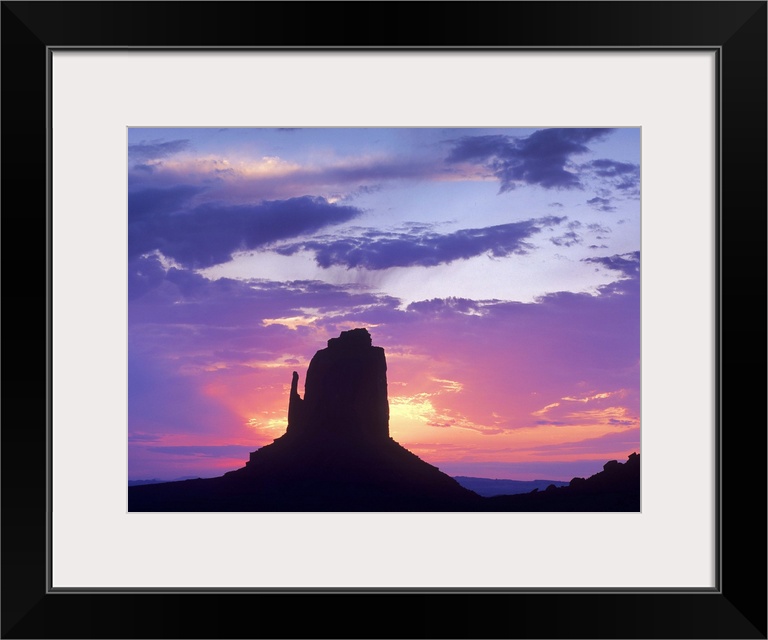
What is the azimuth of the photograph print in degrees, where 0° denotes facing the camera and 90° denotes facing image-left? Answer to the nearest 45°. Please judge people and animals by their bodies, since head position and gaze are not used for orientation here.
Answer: approximately 0°
